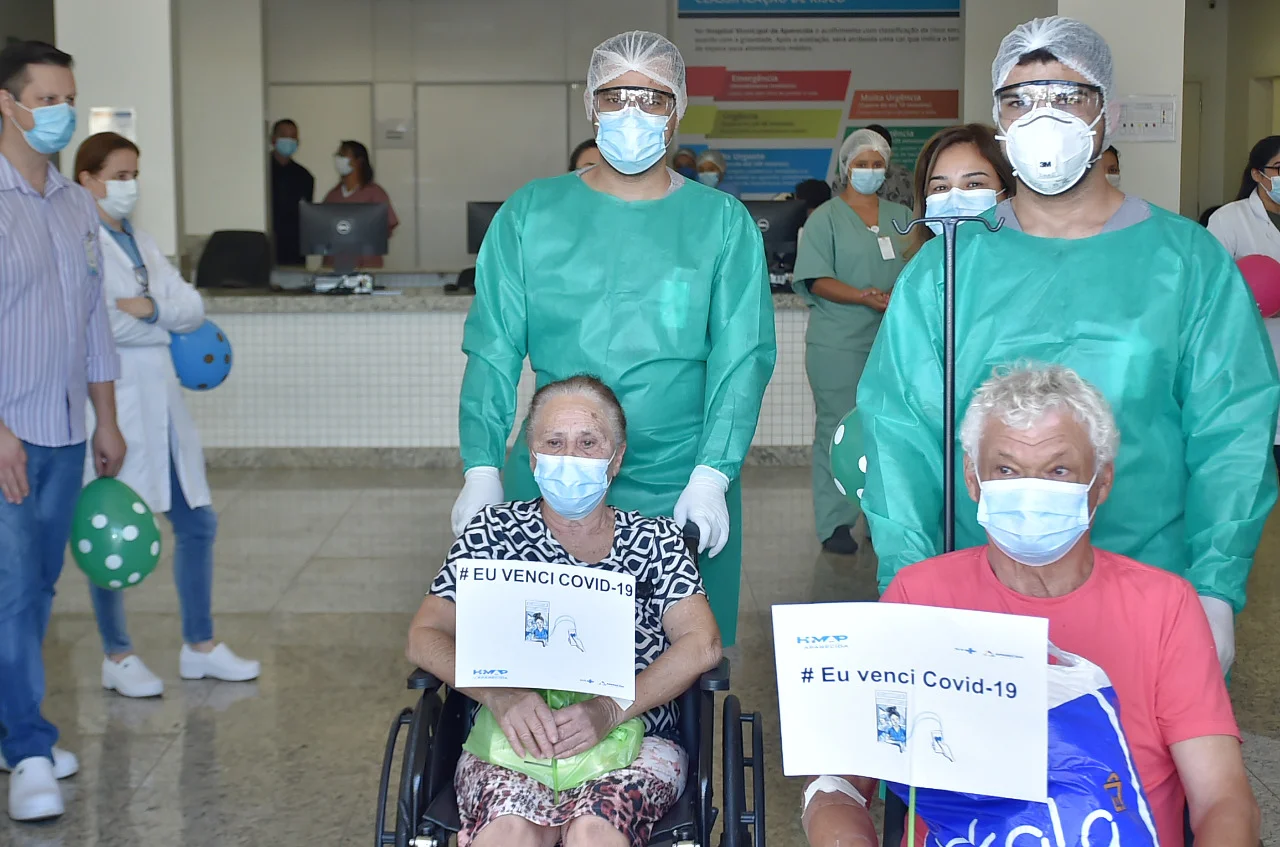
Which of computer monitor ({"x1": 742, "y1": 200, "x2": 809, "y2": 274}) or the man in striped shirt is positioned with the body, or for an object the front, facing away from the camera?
the computer monitor

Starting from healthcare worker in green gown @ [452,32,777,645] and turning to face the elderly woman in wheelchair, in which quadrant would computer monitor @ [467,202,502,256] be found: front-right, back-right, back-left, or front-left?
back-right

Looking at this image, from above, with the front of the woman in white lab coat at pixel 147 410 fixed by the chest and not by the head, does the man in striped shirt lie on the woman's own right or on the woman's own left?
on the woman's own right

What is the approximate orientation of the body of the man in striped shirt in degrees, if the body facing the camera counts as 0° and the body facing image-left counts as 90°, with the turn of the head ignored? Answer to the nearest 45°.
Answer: approximately 315°

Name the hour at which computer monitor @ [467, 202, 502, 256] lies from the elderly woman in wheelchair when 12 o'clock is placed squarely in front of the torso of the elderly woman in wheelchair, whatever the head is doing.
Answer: The computer monitor is roughly at 6 o'clock from the elderly woman in wheelchair.

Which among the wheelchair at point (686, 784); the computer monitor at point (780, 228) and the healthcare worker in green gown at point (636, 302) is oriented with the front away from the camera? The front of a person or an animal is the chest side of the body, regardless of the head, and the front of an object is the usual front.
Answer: the computer monitor

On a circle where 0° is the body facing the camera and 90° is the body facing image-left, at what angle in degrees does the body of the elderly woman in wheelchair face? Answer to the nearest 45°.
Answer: approximately 0°
